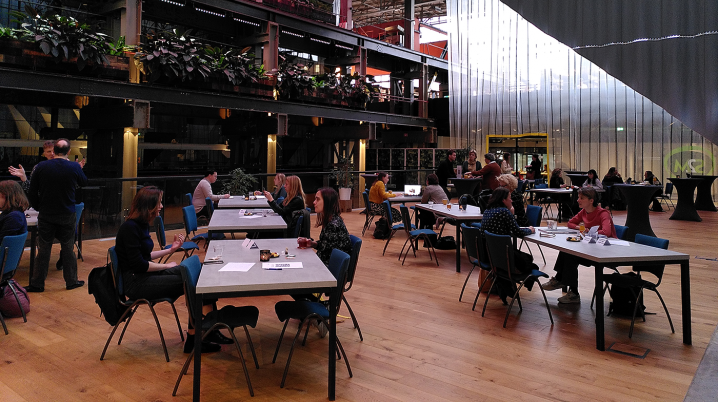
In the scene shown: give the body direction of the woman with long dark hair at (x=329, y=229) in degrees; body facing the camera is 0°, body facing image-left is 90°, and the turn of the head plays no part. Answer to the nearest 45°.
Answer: approximately 90°

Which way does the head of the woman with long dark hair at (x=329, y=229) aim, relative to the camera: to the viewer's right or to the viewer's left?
to the viewer's left

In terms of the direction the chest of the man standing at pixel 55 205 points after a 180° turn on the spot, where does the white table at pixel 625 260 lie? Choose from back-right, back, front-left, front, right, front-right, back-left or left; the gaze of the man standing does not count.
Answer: front-left

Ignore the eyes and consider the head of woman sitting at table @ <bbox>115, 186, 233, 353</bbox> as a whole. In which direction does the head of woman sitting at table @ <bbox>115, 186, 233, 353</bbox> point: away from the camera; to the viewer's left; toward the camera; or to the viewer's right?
to the viewer's right

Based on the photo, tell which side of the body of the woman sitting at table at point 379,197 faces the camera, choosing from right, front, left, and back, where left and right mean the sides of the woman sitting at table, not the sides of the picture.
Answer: right

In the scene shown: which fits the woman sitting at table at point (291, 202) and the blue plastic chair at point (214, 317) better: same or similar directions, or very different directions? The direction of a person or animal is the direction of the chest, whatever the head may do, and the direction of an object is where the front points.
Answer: very different directions

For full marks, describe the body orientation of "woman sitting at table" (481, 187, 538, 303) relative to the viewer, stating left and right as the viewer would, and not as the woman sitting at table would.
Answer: facing away from the viewer and to the right of the viewer

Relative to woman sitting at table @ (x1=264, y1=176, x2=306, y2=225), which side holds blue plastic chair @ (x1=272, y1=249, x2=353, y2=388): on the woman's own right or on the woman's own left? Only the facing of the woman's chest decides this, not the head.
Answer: on the woman's own left

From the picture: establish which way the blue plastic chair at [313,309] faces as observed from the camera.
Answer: facing to the left of the viewer
